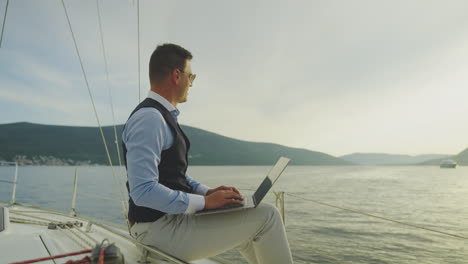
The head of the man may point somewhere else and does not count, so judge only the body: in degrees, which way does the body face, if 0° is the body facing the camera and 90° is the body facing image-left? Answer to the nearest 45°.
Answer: approximately 270°

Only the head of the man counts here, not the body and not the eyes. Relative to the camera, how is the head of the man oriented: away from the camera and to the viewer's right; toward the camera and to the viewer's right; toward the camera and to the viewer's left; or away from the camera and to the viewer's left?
away from the camera and to the viewer's right
